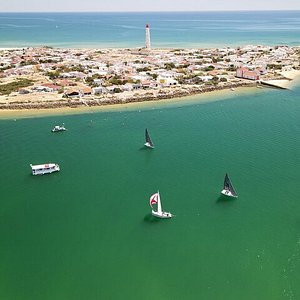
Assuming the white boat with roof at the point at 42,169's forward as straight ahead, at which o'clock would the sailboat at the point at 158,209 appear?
The sailboat is roughly at 2 o'clock from the white boat with roof.

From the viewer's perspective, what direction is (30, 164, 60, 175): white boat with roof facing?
to the viewer's right

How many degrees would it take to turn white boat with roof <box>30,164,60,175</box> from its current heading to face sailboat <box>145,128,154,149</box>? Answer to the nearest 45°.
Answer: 0° — it already faces it

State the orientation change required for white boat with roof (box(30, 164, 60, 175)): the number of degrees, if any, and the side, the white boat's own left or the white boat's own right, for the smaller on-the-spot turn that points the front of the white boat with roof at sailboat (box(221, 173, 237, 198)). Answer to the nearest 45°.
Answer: approximately 45° to the white boat's own right
